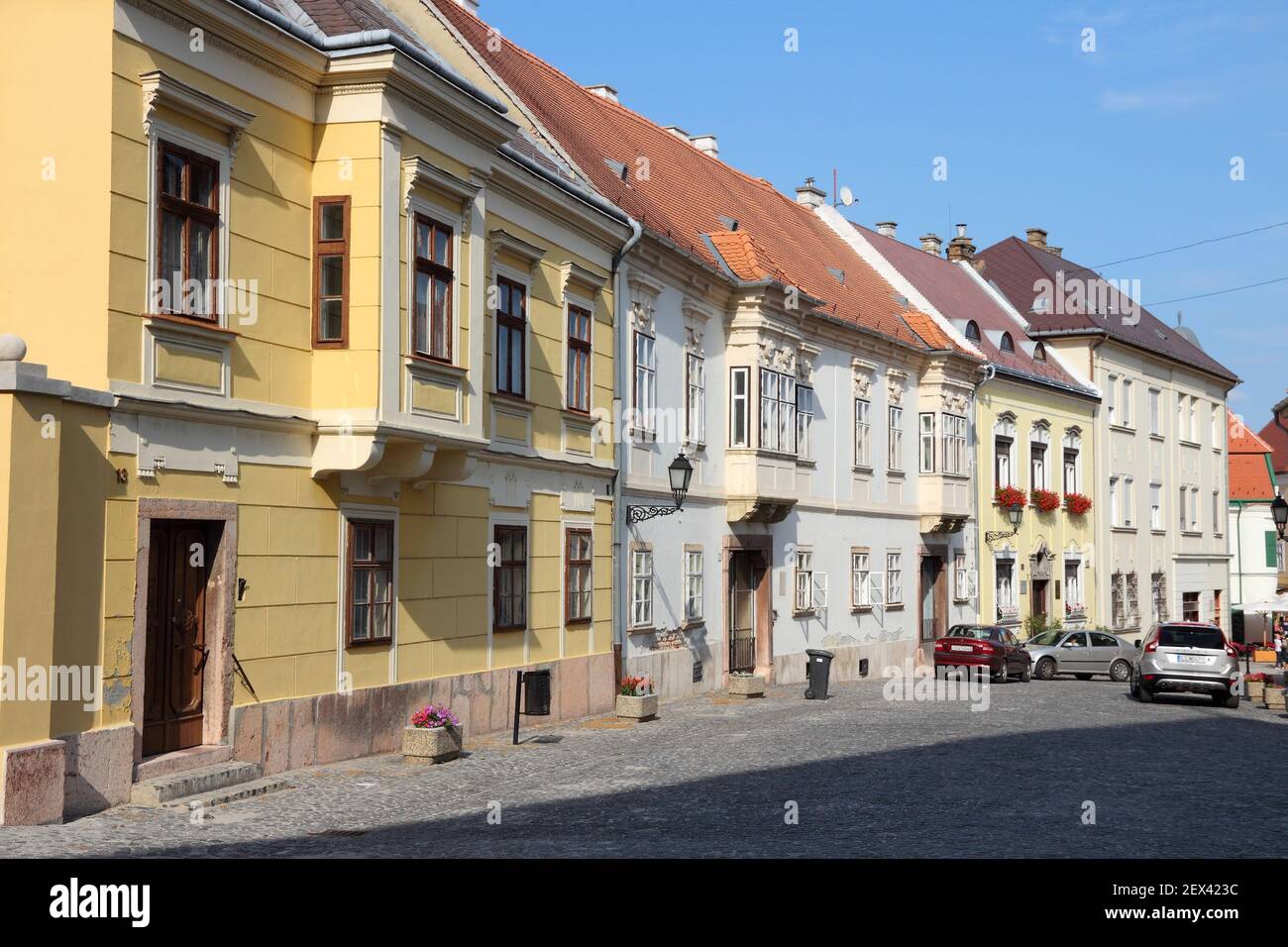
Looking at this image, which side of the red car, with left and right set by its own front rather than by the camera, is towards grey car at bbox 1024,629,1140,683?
front

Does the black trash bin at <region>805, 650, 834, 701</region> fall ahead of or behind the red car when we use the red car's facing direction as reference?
behind

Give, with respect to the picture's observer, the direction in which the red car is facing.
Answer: facing away from the viewer and to the right of the viewer

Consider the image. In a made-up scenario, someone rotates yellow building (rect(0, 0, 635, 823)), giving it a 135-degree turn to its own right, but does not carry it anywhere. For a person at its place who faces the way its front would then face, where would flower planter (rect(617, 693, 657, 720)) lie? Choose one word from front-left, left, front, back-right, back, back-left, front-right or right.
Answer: back-right

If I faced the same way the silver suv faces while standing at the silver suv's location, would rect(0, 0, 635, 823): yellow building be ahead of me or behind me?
behind

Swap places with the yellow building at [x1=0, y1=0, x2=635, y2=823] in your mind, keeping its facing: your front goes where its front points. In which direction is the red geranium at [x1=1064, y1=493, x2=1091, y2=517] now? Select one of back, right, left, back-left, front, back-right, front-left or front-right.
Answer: left

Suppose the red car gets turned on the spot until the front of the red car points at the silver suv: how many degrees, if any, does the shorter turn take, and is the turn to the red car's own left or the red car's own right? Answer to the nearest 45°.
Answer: approximately 90° to the red car's own right

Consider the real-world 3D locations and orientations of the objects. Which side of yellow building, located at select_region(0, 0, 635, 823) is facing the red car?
left

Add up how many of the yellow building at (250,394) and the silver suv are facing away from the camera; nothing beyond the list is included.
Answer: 1

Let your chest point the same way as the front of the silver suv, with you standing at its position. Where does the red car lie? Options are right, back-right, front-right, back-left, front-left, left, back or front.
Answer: front-left

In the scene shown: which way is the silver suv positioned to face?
away from the camera

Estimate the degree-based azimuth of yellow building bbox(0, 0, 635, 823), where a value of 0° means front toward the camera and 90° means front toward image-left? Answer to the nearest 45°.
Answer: approximately 315°

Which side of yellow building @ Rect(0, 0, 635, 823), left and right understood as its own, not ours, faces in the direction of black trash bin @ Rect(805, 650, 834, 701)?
left
